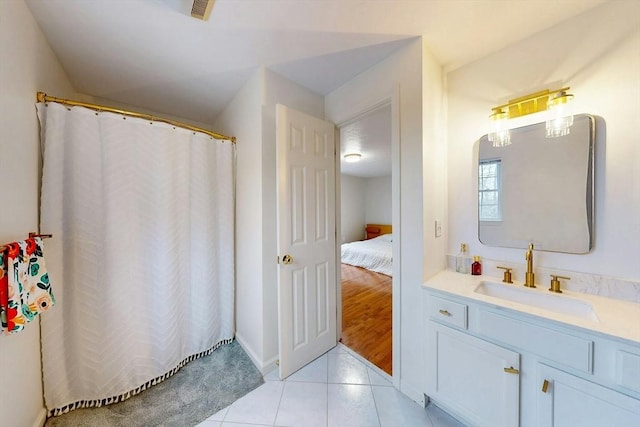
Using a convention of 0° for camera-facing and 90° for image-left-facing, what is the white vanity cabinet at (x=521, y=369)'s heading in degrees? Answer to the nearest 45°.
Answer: approximately 45°

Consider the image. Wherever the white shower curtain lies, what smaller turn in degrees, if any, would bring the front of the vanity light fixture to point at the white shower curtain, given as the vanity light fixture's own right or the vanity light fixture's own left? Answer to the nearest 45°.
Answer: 0° — it already faces it

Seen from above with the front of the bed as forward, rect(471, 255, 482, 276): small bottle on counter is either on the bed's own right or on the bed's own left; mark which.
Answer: on the bed's own left

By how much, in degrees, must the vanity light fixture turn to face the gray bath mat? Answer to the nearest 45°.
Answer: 0° — it already faces it

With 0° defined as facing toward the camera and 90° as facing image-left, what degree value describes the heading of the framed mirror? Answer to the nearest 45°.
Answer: approximately 45°

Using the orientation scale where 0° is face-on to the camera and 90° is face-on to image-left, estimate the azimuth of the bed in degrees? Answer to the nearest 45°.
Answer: approximately 45°

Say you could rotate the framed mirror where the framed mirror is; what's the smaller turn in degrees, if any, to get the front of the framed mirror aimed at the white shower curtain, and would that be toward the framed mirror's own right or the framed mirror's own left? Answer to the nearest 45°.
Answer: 0° — it already faces it

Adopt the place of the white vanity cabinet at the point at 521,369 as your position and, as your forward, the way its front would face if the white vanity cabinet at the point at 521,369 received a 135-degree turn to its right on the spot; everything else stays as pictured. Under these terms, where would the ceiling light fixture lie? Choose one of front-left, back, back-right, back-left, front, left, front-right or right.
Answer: front-left

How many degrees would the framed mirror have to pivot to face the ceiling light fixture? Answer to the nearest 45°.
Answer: approximately 90° to its right
